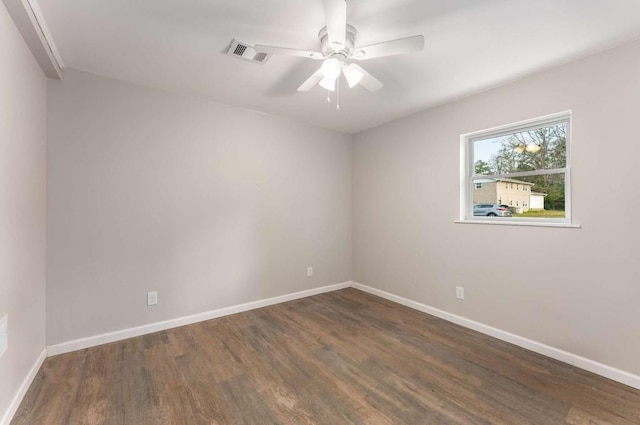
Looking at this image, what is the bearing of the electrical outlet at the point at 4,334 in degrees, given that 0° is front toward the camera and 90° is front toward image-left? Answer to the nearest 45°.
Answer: approximately 270°

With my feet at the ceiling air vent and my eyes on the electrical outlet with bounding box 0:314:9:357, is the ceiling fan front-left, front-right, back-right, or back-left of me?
back-left

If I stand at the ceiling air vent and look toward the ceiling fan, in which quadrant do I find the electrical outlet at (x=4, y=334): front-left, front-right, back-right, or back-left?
back-right
